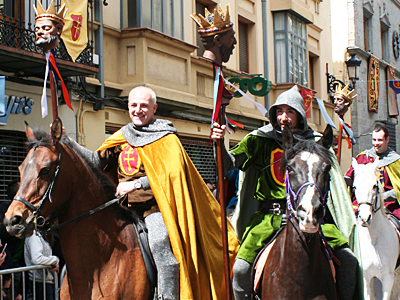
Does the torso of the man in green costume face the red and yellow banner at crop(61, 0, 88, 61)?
no

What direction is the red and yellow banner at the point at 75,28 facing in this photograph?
toward the camera

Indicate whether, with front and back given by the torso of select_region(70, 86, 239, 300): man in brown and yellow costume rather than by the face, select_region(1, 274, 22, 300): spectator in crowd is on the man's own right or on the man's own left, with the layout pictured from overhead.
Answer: on the man's own right

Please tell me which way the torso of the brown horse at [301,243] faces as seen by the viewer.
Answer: toward the camera

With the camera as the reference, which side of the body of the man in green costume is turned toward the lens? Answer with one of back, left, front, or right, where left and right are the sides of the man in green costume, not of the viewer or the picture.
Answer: front

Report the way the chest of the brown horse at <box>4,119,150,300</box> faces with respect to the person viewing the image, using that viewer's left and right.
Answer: facing the viewer and to the left of the viewer

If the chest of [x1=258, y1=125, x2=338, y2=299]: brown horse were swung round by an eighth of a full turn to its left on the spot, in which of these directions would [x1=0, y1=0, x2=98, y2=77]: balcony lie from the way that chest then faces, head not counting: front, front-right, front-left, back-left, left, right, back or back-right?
back

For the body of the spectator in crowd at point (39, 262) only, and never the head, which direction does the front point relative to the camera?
to the viewer's right

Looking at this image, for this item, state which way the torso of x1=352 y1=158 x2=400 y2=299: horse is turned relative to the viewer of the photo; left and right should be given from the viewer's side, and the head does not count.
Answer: facing the viewer

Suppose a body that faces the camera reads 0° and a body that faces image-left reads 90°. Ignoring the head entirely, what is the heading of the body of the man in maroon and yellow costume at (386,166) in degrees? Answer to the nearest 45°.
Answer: approximately 45°

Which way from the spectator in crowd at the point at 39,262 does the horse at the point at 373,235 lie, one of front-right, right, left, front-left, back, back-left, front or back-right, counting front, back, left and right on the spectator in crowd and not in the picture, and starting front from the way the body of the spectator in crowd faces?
front

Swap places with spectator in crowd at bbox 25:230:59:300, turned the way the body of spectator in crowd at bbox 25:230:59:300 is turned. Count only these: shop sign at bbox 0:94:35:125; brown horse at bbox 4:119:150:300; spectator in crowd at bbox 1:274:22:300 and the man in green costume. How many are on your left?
1

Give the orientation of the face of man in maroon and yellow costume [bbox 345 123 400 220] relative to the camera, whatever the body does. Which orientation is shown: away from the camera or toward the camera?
toward the camera
